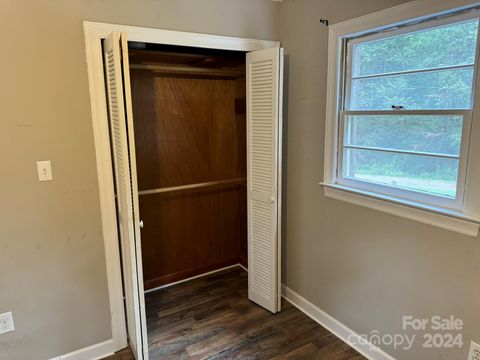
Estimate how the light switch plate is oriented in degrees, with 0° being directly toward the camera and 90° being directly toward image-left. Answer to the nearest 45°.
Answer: approximately 0°

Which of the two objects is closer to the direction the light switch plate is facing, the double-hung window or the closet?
the double-hung window

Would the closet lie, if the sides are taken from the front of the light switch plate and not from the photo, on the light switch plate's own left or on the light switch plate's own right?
on the light switch plate's own left

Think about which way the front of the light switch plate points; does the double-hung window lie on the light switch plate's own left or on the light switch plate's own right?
on the light switch plate's own left
